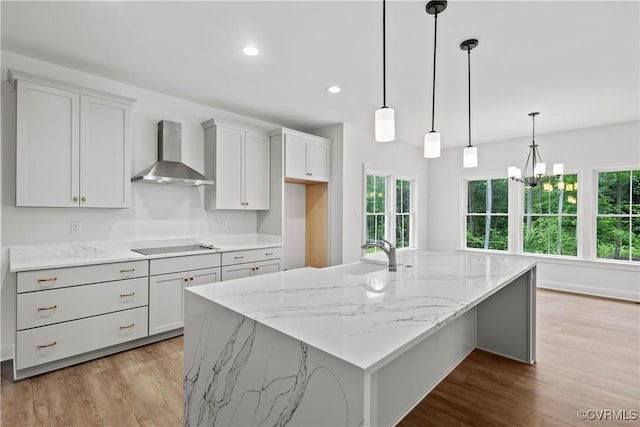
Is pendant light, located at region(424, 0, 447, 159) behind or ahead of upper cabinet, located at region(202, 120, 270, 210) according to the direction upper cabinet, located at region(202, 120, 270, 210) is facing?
ahead

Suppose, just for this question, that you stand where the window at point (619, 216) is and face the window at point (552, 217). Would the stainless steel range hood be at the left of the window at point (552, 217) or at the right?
left

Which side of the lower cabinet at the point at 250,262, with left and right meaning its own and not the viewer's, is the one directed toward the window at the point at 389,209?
left

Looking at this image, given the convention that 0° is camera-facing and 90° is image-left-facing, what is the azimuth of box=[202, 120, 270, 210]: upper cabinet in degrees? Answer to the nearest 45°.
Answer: approximately 315°

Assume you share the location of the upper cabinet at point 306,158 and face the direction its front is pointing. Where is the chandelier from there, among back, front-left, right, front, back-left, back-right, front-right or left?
front-left

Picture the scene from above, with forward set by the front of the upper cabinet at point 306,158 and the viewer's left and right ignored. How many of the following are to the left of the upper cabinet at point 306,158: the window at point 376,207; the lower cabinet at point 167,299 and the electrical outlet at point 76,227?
1

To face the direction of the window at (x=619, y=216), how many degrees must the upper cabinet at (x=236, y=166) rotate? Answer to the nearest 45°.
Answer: approximately 45° to its left

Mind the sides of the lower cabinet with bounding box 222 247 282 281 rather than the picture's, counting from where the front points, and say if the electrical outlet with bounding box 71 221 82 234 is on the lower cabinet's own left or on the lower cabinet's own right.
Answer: on the lower cabinet's own right

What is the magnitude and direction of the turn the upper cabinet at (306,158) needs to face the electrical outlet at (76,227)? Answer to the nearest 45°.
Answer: approximately 90° to its right

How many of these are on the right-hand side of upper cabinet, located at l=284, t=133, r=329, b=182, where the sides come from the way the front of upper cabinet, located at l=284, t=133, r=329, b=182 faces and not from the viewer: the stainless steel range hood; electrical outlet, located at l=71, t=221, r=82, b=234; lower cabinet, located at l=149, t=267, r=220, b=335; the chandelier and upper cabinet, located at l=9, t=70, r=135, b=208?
4

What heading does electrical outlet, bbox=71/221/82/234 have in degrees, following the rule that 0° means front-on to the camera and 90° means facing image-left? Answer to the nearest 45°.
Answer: approximately 0°
